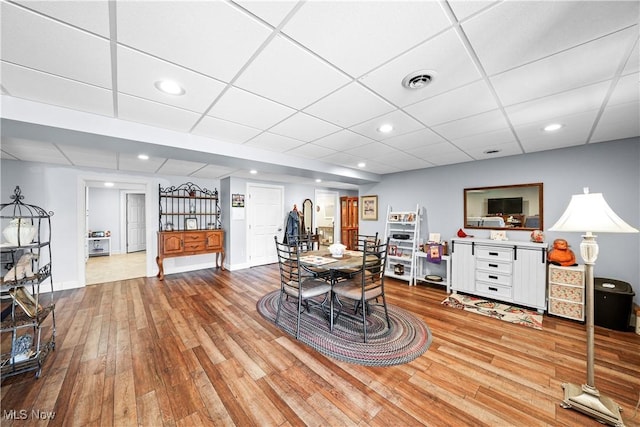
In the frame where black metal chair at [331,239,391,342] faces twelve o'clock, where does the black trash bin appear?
The black trash bin is roughly at 4 o'clock from the black metal chair.

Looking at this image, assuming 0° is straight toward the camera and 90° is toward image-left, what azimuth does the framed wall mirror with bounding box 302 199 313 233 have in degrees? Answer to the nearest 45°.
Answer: approximately 315°

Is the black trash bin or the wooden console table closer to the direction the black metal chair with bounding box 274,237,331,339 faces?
the black trash bin

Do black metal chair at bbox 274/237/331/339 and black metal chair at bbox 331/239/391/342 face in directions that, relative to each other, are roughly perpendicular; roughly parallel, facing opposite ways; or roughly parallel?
roughly perpendicular

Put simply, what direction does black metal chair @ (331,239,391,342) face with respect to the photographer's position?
facing away from the viewer and to the left of the viewer

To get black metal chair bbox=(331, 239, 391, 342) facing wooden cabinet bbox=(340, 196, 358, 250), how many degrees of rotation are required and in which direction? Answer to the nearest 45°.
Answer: approximately 45° to its right

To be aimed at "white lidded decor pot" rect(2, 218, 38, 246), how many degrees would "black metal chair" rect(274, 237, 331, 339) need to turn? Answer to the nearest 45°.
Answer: approximately 135° to its left

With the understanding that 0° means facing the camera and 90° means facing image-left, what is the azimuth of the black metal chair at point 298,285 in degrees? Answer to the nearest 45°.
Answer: approximately 225°

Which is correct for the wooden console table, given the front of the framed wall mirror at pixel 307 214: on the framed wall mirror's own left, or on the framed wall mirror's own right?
on the framed wall mirror's own right

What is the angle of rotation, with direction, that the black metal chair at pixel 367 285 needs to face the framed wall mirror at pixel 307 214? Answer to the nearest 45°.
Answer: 0° — it already faces it

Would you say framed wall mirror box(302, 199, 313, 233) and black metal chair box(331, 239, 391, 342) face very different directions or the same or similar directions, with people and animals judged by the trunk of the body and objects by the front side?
very different directions

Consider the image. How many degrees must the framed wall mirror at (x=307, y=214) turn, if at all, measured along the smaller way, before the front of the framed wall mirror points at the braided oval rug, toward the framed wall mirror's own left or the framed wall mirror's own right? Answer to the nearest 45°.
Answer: approximately 45° to the framed wall mirror's own right
